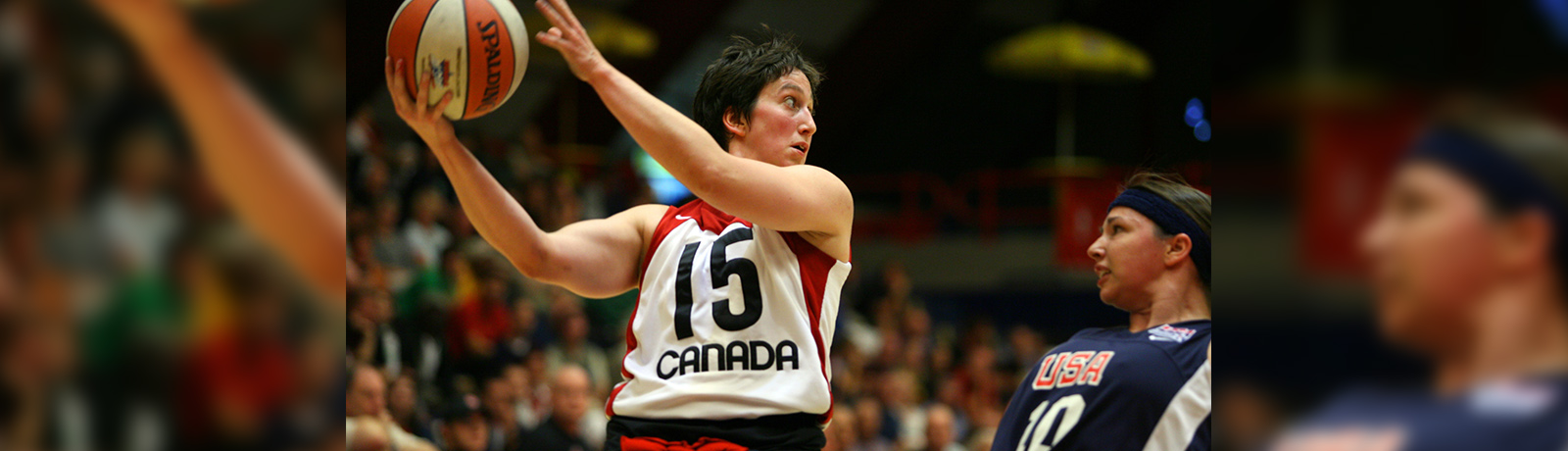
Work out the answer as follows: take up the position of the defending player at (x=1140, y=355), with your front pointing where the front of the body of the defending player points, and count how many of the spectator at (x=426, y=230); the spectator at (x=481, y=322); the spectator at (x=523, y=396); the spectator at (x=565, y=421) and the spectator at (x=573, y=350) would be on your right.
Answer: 5

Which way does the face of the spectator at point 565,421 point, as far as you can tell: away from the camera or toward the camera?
toward the camera

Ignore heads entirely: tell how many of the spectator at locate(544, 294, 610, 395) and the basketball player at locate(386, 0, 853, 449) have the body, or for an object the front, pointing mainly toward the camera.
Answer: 2

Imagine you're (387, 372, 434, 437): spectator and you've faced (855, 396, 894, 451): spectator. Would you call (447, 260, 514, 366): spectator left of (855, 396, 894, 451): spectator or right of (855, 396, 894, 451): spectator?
left

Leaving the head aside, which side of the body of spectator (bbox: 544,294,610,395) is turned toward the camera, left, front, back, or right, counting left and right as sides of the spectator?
front

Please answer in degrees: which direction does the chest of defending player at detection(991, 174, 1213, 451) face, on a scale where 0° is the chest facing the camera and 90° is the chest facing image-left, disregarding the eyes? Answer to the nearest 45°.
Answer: approximately 45°

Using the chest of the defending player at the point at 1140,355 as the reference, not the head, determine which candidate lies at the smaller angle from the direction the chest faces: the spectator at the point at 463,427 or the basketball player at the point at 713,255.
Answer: the basketball player

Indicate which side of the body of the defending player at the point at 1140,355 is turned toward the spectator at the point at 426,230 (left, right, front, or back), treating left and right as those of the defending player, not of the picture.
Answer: right

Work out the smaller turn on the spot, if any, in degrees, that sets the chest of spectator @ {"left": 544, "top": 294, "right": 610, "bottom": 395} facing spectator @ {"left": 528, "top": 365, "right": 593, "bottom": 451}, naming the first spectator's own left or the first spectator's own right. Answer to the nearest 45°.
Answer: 0° — they already face them

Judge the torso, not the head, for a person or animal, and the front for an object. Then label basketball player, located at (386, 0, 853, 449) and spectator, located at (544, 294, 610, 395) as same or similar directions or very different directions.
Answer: same or similar directions

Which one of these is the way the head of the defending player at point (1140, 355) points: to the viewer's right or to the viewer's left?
to the viewer's left

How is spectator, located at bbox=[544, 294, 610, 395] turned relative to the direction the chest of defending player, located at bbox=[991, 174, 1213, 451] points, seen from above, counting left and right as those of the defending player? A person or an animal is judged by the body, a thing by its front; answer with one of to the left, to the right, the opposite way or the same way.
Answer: to the left

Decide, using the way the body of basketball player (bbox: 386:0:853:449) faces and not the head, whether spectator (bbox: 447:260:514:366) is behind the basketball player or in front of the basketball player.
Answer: behind

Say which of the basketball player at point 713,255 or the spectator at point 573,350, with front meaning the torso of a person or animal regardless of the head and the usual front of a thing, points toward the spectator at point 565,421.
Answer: the spectator at point 573,350
